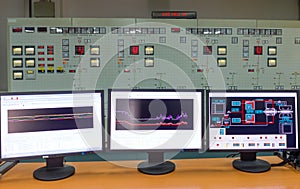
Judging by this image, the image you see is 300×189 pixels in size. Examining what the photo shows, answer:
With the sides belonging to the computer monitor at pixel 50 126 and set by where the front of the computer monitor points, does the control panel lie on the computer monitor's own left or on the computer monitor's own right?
on the computer monitor's own left

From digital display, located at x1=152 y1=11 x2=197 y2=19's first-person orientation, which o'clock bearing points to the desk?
The desk is roughly at 12 o'clock from the digital display.

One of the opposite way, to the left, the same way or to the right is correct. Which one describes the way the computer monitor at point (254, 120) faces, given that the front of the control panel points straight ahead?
the same way

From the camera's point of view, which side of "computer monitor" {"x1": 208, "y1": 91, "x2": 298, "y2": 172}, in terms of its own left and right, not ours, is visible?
front

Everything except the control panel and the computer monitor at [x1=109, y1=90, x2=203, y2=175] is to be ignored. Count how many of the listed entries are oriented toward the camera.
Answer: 2

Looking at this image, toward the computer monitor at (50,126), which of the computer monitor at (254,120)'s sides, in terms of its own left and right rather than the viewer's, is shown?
right

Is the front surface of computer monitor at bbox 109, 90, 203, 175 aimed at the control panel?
no

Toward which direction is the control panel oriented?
toward the camera

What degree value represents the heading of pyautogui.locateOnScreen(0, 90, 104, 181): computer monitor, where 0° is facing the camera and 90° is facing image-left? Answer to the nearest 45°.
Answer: approximately 315°

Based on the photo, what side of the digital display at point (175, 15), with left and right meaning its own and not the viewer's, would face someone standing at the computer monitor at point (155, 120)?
front

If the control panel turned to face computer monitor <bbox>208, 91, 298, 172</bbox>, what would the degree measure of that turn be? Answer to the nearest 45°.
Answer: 0° — it already faces it

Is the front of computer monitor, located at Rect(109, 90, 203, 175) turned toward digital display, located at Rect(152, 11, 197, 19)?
no

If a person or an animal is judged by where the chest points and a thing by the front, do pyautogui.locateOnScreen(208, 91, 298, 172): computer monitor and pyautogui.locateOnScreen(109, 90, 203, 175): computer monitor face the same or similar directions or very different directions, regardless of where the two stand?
same or similar directions
